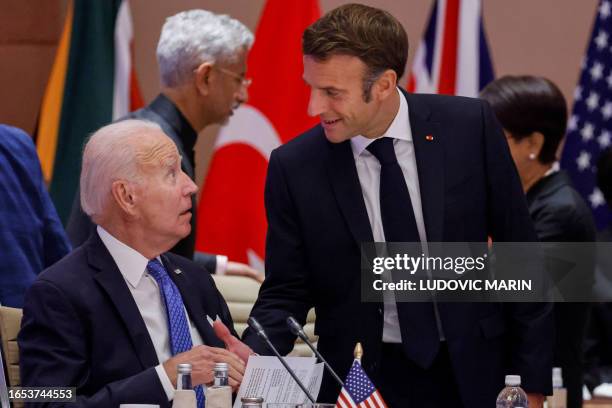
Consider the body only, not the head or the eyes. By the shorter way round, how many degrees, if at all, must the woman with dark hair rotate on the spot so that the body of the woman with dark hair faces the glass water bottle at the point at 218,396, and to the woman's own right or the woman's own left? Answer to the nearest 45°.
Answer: approximately 90° to the woman's own left

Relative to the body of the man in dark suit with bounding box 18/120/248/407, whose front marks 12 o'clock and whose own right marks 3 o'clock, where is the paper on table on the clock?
The paper on table is roughly at 12 o'clock from the man in dark suit.

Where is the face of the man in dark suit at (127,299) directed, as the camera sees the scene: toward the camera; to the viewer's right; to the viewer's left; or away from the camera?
to the viewer's right

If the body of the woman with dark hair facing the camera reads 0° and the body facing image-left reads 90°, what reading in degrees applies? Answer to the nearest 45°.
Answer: approximately 90°

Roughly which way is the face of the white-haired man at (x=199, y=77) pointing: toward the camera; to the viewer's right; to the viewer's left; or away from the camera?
to the viewer's right

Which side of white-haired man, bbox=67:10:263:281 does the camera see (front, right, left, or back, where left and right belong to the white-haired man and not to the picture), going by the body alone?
right

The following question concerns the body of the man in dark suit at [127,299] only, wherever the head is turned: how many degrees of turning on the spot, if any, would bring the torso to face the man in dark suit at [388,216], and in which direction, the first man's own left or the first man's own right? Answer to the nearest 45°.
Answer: approximately 45° to the first man's own left

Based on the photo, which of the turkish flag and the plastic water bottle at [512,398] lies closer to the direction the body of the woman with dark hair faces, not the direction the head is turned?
the turkish flag

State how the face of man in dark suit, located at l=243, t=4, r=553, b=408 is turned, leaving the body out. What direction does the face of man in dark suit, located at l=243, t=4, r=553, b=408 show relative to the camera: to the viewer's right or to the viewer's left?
to the viewer's left

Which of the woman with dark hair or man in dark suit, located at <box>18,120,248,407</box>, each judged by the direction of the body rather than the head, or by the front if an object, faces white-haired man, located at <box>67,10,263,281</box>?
the woman with dark hair

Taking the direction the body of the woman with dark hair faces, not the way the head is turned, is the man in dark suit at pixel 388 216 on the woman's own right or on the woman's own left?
on the woman's own left

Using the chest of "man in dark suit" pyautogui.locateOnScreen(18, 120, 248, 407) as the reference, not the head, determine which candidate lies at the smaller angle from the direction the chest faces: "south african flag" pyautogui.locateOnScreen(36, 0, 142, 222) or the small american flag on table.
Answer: the small american flag on table

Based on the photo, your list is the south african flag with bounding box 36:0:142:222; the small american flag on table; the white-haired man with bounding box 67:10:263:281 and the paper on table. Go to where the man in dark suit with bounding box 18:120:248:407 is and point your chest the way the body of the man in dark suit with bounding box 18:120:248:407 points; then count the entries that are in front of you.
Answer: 2

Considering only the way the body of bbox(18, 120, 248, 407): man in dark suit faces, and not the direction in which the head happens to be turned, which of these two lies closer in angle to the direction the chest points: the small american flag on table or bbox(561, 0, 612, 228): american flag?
the small american flag on table

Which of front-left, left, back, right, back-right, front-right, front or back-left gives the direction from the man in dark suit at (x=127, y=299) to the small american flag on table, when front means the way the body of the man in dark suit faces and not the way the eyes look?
front

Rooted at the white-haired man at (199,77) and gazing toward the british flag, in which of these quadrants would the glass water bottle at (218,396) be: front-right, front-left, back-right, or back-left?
back-right

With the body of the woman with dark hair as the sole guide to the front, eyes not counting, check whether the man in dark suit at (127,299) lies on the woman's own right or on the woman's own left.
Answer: on the woman's own left

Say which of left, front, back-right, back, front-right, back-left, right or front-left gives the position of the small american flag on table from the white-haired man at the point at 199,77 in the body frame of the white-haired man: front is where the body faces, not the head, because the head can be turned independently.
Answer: right
